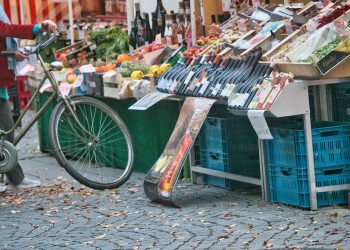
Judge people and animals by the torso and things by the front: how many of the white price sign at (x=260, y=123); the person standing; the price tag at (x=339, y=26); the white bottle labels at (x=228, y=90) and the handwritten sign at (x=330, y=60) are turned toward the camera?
4

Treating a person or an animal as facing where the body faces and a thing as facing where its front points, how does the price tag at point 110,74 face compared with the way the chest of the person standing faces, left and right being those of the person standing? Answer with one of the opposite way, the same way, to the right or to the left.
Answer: to the right

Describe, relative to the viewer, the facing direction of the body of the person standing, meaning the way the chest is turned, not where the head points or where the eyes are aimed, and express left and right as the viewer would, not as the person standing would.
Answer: facing to the right of the viewer

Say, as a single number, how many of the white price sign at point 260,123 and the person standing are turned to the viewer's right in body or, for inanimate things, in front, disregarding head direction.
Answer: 1

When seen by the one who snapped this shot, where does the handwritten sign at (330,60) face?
facing the viewer

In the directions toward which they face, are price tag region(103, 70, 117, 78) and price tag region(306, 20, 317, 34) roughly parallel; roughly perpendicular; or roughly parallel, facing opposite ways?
roughly parallel

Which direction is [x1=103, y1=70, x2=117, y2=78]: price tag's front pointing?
toward the camera

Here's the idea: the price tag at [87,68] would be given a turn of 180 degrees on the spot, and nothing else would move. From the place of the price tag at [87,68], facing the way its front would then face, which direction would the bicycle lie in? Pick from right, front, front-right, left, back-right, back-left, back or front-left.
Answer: back

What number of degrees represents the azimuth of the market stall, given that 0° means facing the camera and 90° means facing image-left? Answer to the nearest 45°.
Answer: approximately 45°

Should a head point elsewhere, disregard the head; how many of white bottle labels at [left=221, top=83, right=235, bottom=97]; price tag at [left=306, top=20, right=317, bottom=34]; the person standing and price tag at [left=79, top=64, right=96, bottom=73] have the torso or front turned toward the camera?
3

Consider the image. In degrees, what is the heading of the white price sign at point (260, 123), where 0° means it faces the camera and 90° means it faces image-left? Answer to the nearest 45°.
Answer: approximately 0°
